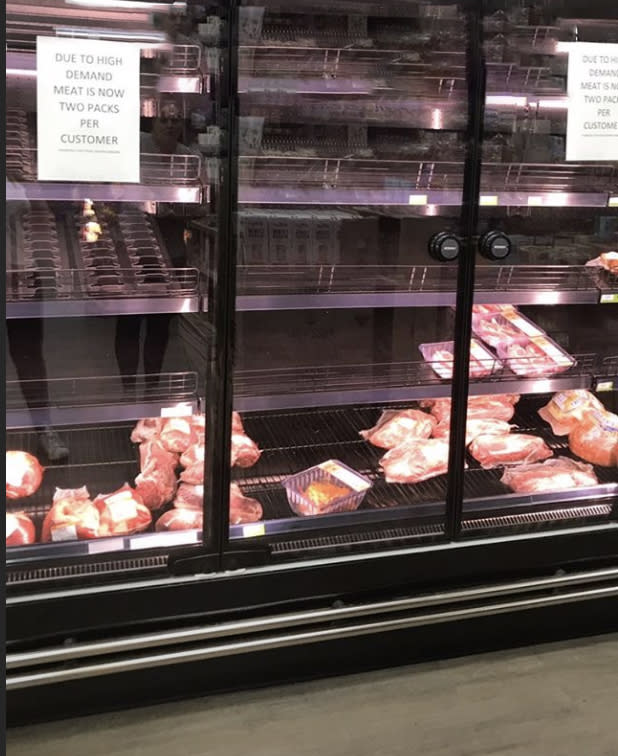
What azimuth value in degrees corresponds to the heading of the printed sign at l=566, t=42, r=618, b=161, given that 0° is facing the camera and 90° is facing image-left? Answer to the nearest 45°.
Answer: approximately 0°

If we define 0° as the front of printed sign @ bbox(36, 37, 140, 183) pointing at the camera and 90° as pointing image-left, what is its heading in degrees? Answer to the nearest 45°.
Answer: approximately 0°

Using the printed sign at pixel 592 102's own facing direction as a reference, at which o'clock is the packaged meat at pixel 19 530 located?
The packaged meat is roughly at 2 o'clock from the printed sign.

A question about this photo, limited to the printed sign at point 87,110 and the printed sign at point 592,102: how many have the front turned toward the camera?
2

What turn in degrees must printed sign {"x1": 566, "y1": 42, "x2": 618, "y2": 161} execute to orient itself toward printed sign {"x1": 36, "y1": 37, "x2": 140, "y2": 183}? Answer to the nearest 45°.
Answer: approximately 45° to its right
